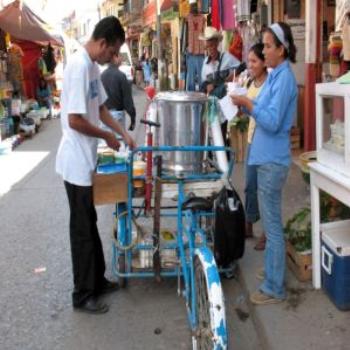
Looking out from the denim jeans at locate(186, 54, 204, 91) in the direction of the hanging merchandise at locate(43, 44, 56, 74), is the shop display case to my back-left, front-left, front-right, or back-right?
back-left

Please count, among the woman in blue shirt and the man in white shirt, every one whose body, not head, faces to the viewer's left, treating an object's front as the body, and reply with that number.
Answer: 1

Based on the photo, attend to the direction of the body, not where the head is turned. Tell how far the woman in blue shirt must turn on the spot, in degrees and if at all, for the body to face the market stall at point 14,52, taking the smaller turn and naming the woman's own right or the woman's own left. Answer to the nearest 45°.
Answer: approximately 45° to the woman's own right

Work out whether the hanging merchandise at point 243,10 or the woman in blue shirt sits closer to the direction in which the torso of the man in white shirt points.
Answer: the woman in blue shirt

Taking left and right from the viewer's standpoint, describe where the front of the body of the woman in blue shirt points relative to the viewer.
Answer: facing to the left of the viewer

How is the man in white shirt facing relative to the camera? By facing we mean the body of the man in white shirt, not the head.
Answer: to the viewer's right

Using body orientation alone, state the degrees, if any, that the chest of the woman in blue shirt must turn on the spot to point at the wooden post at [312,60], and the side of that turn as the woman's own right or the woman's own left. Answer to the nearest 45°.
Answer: approximately 90° to the woman's own right

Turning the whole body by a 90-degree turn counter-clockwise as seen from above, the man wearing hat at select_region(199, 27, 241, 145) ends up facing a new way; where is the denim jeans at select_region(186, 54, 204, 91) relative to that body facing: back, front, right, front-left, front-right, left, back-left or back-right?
back-left

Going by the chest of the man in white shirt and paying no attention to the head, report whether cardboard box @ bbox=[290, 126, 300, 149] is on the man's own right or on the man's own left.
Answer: on the man's own left

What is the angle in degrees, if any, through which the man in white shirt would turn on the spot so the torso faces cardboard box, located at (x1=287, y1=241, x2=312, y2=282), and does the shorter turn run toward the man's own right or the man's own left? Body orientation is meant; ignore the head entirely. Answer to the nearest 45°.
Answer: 0° — they already face it

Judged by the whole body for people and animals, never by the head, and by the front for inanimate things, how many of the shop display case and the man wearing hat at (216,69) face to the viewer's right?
0

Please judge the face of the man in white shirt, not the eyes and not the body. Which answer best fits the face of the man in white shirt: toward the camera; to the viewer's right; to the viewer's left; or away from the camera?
to the viewer's right

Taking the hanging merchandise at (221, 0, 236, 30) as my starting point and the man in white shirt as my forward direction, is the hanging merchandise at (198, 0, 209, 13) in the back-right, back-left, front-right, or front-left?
back-right
